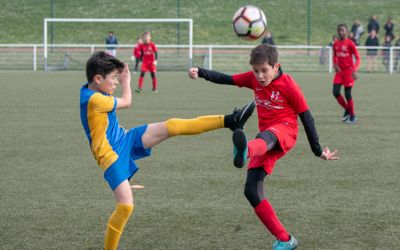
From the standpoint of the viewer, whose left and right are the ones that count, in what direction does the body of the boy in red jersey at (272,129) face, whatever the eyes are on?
facing the viewer and to the left of the viewer

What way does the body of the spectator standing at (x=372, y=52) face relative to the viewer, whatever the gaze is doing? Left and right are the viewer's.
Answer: facing the viewer

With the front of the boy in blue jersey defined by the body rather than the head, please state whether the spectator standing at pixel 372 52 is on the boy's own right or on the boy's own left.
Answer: on the boy's own left

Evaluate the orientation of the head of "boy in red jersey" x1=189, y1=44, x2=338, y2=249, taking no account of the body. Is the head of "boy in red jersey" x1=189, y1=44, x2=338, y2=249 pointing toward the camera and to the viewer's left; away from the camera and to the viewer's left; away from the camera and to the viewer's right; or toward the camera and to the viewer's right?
toward the camera and to the viewer's left

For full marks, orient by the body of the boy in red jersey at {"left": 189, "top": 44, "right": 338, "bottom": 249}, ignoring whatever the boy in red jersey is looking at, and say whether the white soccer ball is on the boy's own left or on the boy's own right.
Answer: on the boy's own right

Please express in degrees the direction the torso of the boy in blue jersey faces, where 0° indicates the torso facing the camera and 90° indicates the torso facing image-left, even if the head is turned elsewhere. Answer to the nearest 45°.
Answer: approximately 270°

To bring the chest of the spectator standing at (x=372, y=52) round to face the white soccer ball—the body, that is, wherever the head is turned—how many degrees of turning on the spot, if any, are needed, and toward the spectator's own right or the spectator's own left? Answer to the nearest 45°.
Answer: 0° — they already face it

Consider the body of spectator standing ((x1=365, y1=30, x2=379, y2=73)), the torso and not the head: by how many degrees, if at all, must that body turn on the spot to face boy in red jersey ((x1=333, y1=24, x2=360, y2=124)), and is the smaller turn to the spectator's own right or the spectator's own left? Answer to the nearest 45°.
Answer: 0° — they already face them

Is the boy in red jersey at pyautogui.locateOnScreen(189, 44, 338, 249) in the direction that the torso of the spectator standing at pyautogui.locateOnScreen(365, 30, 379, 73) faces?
yes

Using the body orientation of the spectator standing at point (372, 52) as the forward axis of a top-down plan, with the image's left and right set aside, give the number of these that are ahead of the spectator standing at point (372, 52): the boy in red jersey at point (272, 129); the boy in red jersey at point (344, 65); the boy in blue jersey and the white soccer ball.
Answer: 4

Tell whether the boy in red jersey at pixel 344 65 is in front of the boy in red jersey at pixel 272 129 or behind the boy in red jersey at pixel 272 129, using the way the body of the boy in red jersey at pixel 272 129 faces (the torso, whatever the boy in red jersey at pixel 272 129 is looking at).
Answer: behind

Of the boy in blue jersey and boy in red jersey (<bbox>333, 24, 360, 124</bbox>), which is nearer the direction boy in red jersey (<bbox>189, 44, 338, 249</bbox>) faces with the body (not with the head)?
the boy in blue jersey

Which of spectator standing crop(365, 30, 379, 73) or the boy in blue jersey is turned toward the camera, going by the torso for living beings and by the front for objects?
the spectator standing

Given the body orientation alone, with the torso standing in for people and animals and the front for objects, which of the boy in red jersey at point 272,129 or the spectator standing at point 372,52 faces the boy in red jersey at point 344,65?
the spectator standing
